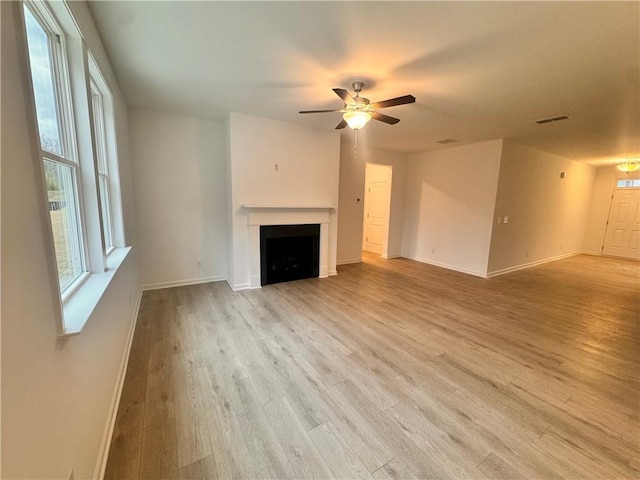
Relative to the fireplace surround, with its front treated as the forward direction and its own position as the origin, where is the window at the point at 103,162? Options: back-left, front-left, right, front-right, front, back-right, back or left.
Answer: right

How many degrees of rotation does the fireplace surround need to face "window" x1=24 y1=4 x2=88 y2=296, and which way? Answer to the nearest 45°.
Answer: approximately 90° to its right

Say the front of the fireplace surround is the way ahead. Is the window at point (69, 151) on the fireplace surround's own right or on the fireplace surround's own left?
on the fireplace surround's own right

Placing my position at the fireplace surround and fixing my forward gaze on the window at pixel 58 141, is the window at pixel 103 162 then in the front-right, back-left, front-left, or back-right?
front-right

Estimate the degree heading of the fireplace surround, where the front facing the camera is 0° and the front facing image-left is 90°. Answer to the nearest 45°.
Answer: approximately 315°
